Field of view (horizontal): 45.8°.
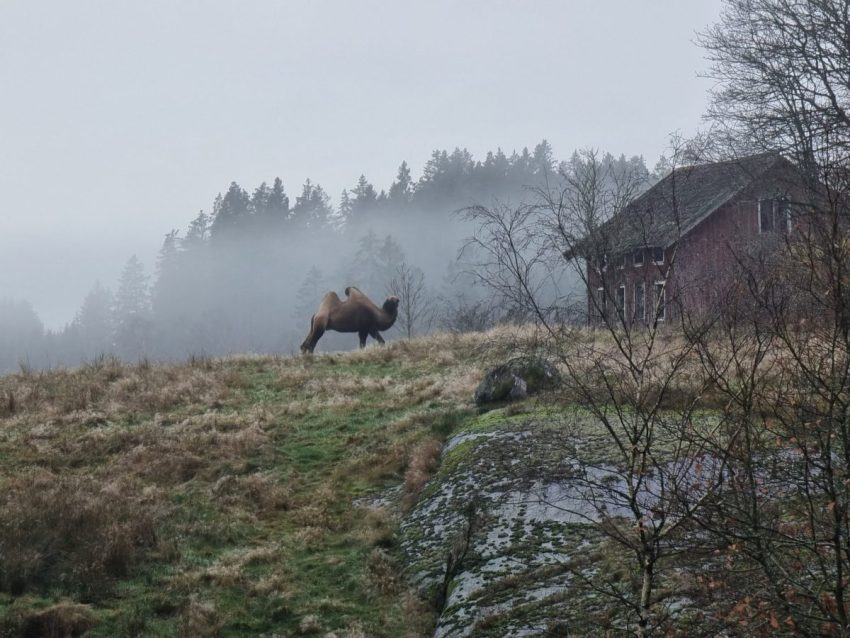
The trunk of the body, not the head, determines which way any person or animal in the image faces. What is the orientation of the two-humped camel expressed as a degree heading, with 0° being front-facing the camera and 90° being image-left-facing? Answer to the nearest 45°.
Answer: approximately 270°

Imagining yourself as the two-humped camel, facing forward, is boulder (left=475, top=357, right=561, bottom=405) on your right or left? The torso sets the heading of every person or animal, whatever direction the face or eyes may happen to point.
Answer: on your right
